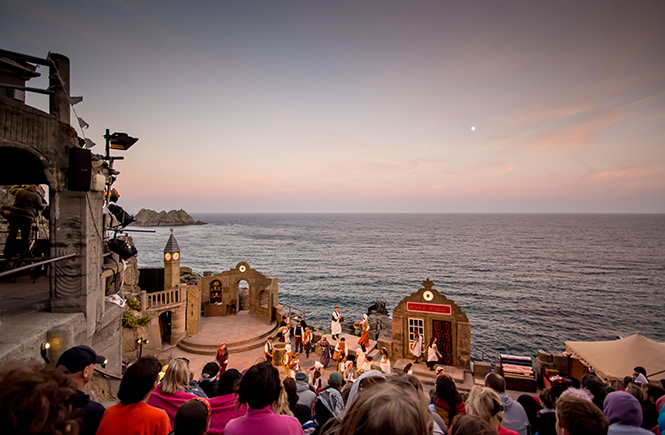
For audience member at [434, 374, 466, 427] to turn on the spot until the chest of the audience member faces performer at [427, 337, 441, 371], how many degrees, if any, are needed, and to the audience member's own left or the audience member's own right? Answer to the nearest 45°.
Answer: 0° — they already face them

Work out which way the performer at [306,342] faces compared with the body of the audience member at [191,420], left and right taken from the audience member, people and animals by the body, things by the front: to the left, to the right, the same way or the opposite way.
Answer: the opposite way

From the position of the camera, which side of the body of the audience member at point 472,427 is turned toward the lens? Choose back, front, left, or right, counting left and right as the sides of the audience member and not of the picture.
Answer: back

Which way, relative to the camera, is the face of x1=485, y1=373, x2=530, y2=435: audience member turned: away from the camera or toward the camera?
away from the camera

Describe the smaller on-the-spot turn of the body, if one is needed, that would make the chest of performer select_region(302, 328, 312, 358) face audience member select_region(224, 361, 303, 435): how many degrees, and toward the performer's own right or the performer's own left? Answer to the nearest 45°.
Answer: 0° — they already face them

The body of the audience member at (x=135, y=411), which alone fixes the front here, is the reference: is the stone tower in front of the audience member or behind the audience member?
in front

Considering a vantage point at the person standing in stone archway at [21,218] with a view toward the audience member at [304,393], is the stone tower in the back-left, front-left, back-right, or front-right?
back-left

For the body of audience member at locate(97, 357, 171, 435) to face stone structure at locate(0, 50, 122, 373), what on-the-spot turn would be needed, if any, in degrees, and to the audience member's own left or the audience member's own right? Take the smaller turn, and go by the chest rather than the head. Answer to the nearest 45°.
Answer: approximately 45° to the audience member's own left

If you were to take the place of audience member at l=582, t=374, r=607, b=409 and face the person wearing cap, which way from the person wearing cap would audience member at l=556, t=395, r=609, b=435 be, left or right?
left

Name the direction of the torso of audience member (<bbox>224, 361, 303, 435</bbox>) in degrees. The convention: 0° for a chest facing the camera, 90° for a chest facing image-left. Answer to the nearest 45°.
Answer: approximately 180°

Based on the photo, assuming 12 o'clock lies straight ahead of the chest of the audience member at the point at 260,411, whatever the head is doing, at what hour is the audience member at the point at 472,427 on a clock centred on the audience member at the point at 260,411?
the audience member at the point at 472,427 is roughly at 4 o'clock from the audience member at the point at 260,411.

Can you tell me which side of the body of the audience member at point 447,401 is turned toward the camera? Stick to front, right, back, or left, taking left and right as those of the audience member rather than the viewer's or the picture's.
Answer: back

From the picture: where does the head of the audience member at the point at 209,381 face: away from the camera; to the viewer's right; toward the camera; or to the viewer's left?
away from the camera

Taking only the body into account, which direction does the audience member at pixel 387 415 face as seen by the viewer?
away from the camera

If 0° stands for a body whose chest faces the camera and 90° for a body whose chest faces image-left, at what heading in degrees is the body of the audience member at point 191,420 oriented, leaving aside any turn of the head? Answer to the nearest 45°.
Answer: approximately 180°
